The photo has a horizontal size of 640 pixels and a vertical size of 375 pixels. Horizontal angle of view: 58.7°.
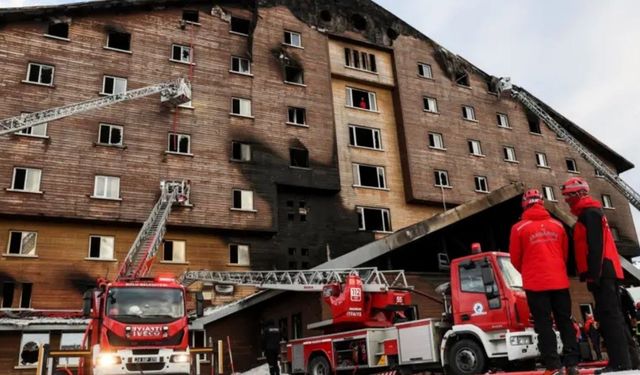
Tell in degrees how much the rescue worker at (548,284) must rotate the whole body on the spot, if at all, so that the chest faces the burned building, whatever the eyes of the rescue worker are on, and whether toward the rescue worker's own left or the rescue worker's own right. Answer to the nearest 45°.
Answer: approximately 45° to the rescue worker's own left

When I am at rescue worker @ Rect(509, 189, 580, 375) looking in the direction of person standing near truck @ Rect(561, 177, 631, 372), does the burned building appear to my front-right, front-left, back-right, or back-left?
back-left

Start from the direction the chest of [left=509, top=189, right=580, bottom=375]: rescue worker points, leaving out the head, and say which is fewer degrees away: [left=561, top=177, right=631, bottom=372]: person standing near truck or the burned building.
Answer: the burned building

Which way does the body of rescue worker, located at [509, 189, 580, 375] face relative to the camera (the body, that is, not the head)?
away from the camera

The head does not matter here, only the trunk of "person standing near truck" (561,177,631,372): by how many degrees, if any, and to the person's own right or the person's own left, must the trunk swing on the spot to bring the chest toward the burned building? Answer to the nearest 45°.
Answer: approximately 45° to the person's own right

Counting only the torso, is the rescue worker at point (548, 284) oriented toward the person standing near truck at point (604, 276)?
no
